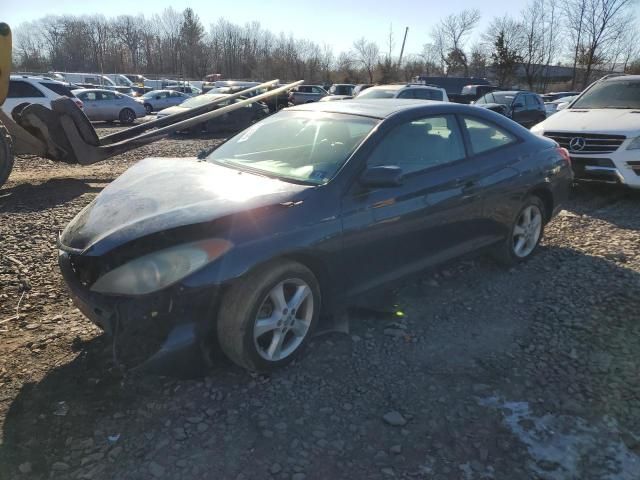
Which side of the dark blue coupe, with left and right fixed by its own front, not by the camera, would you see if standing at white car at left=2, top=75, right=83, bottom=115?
right

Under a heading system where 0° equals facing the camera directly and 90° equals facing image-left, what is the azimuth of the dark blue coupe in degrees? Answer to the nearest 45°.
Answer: approximately 45°

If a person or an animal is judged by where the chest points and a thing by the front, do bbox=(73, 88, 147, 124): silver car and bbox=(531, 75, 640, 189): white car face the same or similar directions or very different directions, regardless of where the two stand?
very different directions

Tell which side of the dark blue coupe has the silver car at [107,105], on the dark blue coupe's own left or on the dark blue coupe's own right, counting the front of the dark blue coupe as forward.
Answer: on the dark blue coupe's own right

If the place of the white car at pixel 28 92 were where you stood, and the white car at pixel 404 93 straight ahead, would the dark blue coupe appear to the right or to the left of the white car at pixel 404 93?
right

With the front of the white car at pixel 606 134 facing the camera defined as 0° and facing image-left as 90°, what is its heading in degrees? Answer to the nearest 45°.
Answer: approximately 45°
